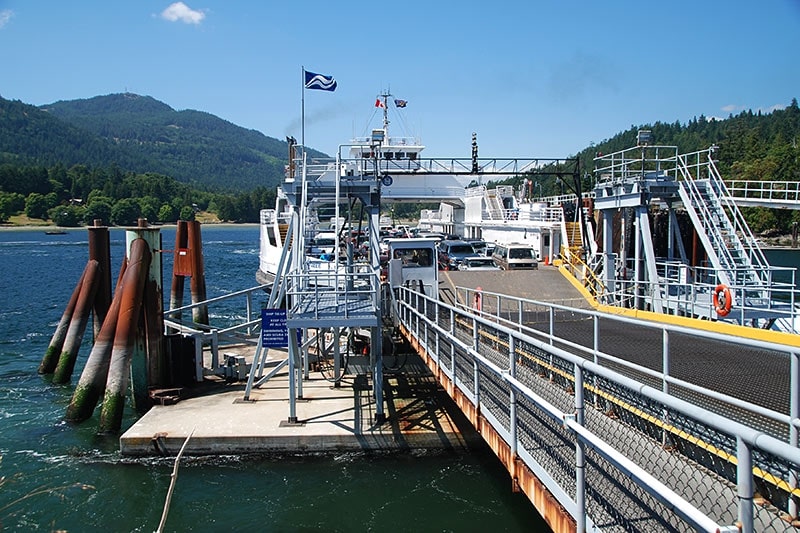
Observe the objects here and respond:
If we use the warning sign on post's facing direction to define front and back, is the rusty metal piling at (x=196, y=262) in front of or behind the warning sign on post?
behind

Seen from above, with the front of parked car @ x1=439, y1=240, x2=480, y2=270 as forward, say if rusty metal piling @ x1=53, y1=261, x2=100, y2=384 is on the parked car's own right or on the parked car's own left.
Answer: on the parked car's own right

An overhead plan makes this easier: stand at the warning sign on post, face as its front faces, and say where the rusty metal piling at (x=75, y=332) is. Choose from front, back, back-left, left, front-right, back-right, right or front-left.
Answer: back-right

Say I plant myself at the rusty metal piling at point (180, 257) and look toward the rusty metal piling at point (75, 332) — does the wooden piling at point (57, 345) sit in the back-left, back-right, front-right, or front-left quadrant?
front-right

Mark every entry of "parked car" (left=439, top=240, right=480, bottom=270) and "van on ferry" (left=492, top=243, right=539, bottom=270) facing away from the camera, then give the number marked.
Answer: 0

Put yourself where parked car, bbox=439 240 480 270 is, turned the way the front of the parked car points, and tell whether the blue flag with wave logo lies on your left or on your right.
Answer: on your right

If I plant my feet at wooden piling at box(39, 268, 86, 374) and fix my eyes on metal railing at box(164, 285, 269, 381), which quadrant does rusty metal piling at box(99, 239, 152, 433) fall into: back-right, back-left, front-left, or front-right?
front-right

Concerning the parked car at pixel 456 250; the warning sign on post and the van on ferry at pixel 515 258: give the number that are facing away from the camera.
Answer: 0

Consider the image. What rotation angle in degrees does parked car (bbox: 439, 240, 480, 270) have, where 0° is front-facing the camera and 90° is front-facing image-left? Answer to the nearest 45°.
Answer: approximately 315°

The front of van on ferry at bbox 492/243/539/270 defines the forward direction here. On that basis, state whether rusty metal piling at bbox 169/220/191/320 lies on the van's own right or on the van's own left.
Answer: on the van's own right

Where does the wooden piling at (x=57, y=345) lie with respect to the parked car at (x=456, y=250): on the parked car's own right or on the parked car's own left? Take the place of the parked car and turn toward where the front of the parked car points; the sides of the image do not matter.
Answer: on the parked car's own right

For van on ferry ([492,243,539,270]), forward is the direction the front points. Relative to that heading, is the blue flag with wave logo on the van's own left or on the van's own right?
on the van's own right

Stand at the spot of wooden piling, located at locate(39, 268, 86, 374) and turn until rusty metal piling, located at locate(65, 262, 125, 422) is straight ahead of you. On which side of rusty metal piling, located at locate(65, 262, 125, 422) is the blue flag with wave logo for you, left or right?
left

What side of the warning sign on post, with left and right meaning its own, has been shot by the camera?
front
